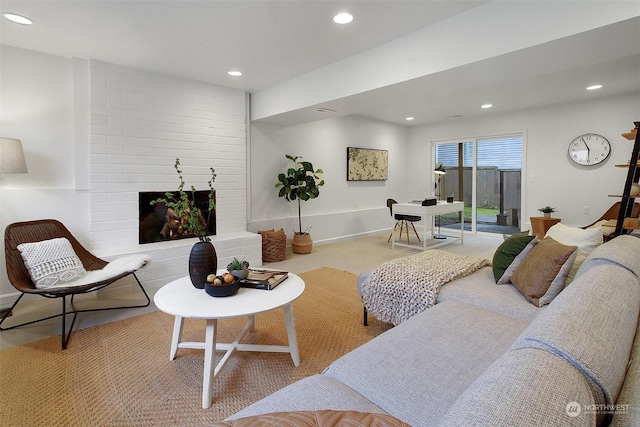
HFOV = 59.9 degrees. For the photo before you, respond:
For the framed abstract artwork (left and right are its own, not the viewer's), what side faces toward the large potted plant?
right

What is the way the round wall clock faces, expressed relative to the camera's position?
facing the viewer

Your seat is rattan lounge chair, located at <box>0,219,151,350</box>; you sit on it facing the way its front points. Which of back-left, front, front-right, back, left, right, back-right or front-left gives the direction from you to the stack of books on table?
front

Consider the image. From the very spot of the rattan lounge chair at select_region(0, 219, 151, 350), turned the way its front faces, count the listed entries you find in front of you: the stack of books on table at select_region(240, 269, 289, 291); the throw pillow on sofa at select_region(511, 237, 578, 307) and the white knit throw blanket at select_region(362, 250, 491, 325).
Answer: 3

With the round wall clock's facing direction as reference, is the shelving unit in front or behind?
in front

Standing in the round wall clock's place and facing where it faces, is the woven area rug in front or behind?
in front

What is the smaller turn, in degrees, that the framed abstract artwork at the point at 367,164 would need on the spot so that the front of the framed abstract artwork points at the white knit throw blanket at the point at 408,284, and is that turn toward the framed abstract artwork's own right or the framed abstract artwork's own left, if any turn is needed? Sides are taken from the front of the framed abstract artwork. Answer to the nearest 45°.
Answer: approximately 45° to the framed abstract artwork's own right

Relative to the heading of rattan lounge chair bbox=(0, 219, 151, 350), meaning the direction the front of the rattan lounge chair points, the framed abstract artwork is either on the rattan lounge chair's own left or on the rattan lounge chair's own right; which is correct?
on the rattan lounge chair's own left

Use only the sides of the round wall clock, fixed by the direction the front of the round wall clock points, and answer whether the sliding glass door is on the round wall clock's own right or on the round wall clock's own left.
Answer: on the round wall clock's own right

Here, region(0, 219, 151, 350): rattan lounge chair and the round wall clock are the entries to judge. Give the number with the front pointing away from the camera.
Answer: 0

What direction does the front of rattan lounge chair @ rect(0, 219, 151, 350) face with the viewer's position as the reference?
facing the viewer and to the right of the viewer
